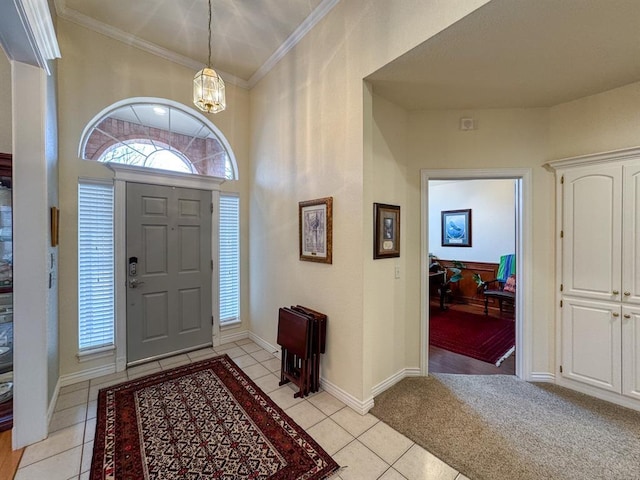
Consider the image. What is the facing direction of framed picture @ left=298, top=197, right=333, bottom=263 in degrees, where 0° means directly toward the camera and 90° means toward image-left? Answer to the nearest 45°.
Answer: approximately 45°

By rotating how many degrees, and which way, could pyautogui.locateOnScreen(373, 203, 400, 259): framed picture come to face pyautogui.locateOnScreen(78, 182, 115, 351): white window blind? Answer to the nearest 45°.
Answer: approximately 135° to its right

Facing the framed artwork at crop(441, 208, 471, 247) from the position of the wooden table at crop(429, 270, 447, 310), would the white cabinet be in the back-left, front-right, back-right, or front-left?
back-right

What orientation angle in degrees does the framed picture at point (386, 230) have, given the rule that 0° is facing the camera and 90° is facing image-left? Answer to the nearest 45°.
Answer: approximately 315°

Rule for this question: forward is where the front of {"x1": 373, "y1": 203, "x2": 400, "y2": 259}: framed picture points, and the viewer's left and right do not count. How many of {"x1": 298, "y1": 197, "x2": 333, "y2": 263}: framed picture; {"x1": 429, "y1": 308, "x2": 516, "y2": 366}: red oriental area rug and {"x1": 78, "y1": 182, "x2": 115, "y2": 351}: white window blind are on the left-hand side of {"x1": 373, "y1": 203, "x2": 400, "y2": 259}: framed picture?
1

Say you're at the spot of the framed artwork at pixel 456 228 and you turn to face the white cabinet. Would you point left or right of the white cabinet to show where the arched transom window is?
right

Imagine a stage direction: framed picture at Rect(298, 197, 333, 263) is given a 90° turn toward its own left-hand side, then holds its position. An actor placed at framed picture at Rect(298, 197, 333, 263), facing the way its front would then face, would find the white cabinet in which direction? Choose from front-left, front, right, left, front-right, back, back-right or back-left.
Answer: front-left

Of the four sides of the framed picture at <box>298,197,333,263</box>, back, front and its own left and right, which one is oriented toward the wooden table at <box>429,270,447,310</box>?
back

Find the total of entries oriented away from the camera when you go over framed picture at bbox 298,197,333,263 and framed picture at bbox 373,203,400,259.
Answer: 0

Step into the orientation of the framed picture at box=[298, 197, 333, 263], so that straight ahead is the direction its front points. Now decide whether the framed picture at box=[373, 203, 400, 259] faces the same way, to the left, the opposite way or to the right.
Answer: to the left

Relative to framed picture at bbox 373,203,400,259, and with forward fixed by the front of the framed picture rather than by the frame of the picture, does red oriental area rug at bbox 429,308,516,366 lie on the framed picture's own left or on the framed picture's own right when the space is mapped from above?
on the framed picture's own left

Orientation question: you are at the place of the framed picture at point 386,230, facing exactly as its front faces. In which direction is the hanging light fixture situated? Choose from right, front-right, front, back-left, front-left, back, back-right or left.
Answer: right

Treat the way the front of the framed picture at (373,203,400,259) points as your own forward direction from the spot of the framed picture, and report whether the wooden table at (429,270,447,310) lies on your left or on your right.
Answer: on your left

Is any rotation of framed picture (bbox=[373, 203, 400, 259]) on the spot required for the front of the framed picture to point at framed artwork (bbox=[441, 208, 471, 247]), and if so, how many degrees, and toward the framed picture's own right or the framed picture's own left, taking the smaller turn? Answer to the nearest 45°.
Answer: approximately 135° to the framed picture's own left

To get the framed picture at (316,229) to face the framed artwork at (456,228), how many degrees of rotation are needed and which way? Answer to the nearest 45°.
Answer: approximately 180°

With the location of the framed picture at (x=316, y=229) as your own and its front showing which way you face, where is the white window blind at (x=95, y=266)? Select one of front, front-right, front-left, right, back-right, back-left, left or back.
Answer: front-right

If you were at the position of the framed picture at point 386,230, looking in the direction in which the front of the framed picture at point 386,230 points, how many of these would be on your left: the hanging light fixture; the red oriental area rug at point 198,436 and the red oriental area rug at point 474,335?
1
